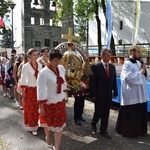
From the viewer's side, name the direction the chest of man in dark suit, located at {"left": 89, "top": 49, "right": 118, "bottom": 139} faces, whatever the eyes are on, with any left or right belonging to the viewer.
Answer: facing the viewer and to the right of the viewer
